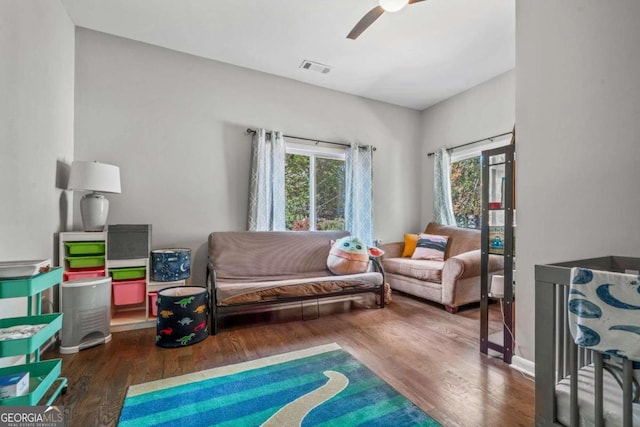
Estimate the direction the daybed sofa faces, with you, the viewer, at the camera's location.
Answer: facing the viewer and to the right of the viewer

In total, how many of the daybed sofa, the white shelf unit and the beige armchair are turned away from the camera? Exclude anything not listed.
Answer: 0

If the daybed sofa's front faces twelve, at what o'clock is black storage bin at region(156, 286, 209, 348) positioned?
The black storage bin is roughly at 3 o'clock from the daybed sofa.

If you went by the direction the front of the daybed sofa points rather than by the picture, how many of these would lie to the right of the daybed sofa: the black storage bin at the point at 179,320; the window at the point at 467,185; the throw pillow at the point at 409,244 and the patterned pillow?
1

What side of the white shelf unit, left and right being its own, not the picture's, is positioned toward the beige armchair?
left

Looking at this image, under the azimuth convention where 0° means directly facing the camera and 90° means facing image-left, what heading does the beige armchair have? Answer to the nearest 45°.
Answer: approximately 45°

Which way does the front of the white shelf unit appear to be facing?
toward the camera

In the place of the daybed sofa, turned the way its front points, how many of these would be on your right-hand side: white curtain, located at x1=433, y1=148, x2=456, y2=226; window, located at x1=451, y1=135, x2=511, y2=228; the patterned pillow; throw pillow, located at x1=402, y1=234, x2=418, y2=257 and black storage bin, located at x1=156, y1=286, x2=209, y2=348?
1

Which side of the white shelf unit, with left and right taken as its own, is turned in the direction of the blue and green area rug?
front

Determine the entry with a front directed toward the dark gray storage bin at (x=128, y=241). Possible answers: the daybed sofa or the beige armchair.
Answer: the beige armchair

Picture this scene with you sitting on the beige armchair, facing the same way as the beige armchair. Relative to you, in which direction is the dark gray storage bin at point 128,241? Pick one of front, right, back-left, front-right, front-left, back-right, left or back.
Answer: front

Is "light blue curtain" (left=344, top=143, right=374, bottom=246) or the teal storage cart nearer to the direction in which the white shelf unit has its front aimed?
the teal storage cart

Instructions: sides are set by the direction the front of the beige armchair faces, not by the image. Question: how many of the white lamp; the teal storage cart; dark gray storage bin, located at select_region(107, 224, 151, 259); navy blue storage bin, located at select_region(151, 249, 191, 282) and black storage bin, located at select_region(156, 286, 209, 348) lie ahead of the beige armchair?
5

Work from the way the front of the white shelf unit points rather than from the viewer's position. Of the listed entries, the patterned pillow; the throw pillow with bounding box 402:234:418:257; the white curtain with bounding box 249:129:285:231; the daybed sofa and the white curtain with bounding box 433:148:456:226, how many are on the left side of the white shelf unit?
5

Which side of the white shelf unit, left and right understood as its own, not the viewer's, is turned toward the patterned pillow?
left

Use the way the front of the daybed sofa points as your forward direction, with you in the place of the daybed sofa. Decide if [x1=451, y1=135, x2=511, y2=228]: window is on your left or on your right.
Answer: on your left

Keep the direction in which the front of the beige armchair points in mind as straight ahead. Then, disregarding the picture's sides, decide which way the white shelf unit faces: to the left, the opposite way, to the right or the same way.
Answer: to the left

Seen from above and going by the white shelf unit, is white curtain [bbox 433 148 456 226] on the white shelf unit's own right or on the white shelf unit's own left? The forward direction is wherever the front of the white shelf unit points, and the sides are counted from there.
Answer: on the white shelf unit's own left

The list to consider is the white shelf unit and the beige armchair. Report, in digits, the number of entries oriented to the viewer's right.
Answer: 0
